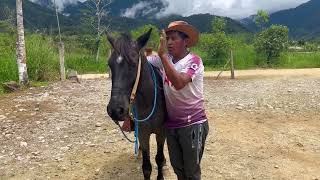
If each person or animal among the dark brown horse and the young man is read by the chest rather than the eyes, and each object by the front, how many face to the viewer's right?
0

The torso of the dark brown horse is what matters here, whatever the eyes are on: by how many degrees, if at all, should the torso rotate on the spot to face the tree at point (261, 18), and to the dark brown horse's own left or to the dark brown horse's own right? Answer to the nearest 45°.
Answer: approximately 180°

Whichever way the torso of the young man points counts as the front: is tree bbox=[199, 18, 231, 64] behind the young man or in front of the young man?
behind

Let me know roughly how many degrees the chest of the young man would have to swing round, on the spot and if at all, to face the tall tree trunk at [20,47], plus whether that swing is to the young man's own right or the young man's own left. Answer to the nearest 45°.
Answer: approximately 90° to the young man's own right

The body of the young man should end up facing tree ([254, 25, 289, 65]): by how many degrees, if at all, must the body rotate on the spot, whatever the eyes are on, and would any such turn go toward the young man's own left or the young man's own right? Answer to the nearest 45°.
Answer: approximately 135° to the young man's own right

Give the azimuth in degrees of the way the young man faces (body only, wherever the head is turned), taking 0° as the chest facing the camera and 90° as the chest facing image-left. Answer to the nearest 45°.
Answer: approximately 45°

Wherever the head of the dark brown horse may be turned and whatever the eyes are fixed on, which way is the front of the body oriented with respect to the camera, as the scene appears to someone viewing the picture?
toward the camera
